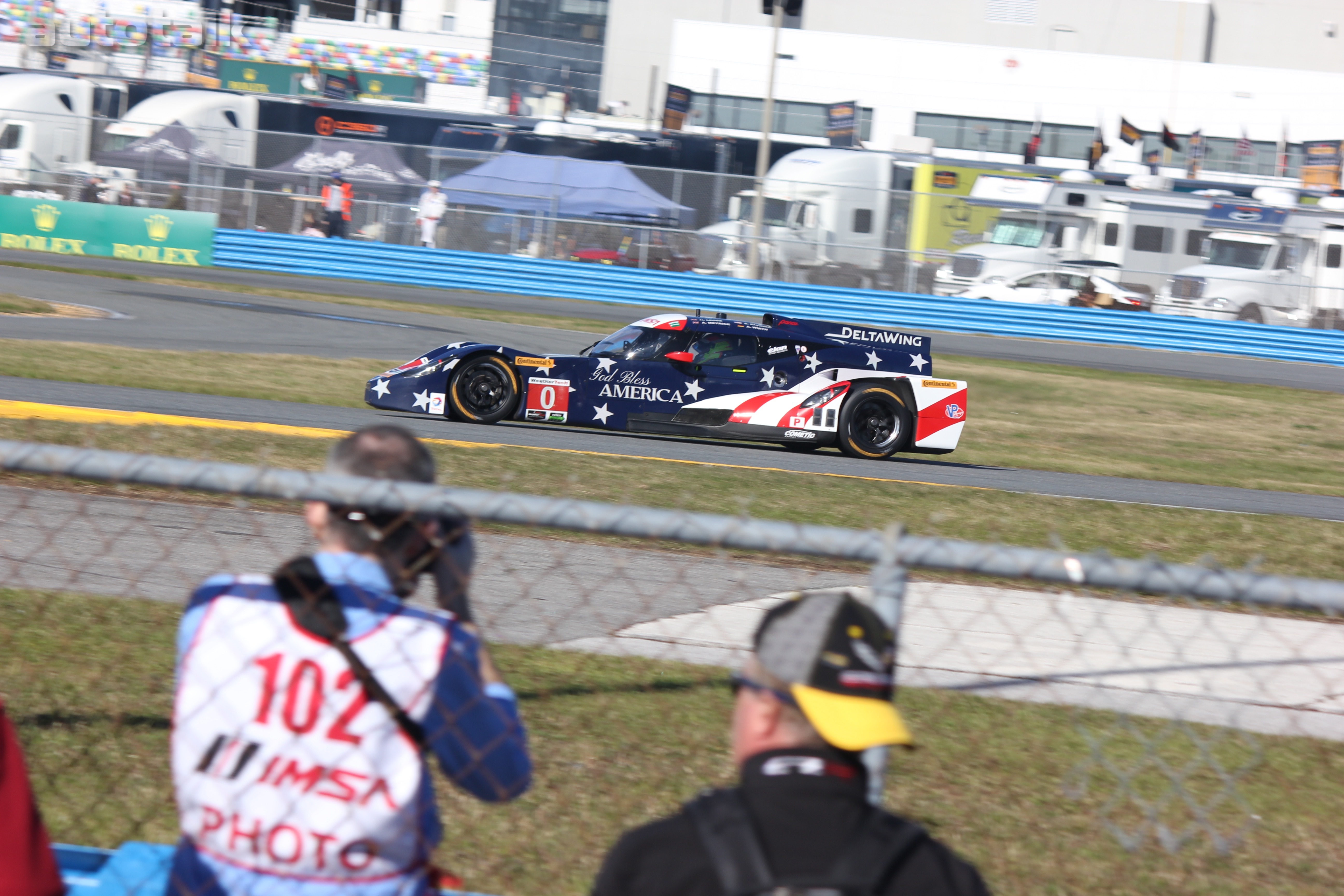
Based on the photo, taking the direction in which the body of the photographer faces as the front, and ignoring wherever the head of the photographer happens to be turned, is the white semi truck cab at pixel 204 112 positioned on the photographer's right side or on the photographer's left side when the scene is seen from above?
on the photographer's left side

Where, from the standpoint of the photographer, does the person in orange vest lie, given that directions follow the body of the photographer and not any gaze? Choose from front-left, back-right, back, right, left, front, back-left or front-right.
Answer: front-left

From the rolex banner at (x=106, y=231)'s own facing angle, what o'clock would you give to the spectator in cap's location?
The spectator in cap is roughly at 12 o'clock from the rolex banner.

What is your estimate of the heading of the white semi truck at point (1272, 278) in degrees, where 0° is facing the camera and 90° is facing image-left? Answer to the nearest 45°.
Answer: approximately 45°

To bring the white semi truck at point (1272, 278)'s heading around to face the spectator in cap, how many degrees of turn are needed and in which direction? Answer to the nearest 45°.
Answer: approximately 45° to its left

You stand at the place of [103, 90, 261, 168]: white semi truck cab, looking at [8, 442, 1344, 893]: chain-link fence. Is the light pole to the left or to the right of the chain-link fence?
left

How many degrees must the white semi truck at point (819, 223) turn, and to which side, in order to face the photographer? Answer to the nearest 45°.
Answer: approximately 45° to its left

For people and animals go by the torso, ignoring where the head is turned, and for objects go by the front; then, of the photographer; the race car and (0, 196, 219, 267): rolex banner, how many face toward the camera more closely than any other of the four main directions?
1

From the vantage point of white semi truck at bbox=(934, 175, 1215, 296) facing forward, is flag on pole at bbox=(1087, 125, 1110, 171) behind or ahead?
behind
